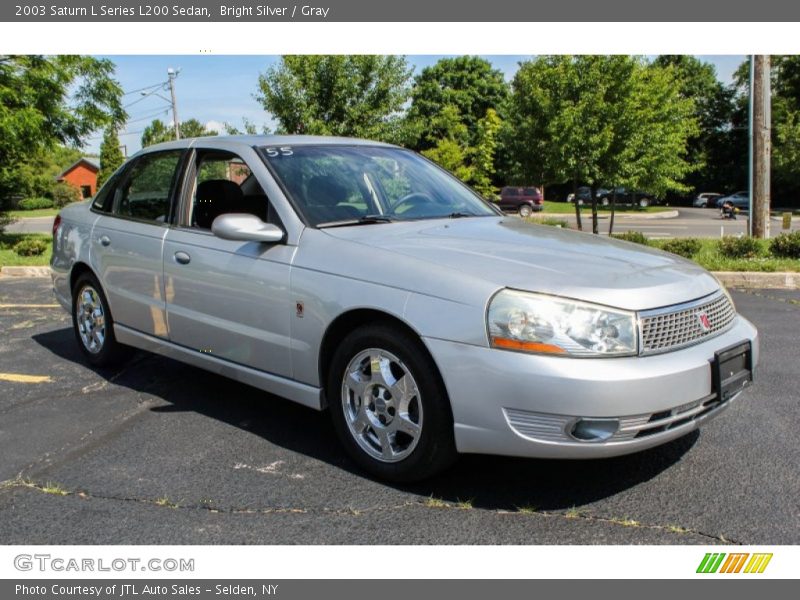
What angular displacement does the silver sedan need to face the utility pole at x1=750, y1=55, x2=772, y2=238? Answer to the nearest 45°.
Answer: approximately 90° to its left

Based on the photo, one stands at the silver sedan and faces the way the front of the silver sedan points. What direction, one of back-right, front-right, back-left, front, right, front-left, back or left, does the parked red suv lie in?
back-left

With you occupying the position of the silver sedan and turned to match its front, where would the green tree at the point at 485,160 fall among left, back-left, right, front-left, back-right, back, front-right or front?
back-left

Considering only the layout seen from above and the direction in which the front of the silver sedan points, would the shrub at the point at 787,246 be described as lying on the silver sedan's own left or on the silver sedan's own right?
on the silver sedan's own left

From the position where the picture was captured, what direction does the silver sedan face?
facing the viewer and to the right of the viewer

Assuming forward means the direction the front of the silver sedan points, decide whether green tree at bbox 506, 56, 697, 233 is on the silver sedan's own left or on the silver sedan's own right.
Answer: on the silver sedan's own left

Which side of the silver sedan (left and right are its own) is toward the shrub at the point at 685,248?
left

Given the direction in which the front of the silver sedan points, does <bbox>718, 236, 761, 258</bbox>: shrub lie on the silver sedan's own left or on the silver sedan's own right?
on the silver sedan's own left
